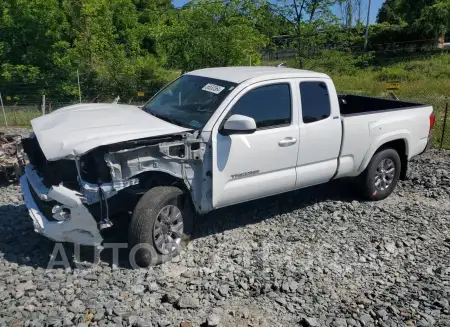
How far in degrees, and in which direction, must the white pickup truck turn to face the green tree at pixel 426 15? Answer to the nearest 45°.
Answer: approximately 180°

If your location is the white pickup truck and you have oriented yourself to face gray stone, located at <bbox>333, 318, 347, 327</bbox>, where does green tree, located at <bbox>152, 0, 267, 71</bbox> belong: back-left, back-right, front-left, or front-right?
back-left

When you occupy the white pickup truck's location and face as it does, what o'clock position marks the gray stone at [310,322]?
The gray stone is roughly at 9 o'clock from the white pickup truck.

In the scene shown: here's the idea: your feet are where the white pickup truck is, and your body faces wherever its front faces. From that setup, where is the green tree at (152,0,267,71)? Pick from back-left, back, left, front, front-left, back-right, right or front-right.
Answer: back-right

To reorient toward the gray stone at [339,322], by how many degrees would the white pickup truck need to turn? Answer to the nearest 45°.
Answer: approximately 90° to its left

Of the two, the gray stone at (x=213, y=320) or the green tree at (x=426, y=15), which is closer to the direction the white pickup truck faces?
the gray stone

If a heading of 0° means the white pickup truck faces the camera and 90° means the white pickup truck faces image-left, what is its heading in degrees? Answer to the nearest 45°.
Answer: approximately 45°
